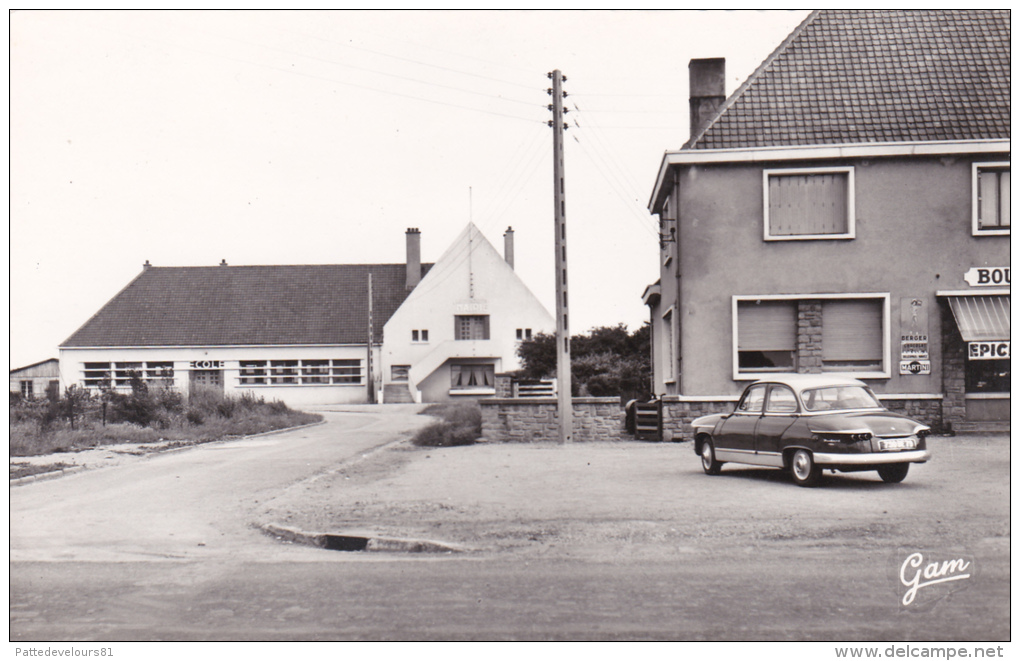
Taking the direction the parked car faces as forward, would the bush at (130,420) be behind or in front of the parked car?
in front

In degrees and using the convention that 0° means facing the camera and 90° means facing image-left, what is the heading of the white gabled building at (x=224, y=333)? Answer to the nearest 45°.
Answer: approximately 0°

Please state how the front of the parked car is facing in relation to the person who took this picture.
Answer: facing away from the viewer and to the left of the viewer

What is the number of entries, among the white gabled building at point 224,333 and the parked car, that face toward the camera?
1

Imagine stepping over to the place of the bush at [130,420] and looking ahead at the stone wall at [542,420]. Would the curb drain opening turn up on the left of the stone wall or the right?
right

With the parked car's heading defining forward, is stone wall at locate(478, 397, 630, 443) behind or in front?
in front

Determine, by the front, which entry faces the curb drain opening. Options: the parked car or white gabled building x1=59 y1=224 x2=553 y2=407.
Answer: the white gabled building

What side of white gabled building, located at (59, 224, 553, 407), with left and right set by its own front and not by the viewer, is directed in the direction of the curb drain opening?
front

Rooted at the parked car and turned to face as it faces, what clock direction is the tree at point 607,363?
The tree is roughly at 1 o'clock from the parked car.
